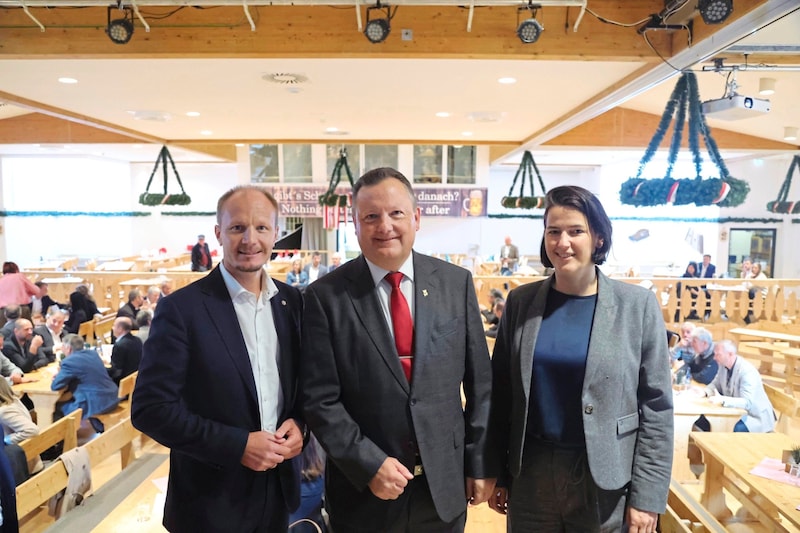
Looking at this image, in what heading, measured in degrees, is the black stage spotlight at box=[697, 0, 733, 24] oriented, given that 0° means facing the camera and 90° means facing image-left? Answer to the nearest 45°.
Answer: approximately 0°

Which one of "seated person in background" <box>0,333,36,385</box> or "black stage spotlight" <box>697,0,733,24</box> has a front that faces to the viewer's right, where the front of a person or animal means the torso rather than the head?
the seated person in background

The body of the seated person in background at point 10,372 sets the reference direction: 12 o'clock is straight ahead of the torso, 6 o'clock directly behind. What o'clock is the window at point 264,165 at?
The window is roughly at 10 o'clock from the seated person in background.

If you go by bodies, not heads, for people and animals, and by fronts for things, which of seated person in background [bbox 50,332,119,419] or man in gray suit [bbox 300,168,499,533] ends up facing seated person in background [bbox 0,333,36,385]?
seated person in background [bbox 50,332,119,419]

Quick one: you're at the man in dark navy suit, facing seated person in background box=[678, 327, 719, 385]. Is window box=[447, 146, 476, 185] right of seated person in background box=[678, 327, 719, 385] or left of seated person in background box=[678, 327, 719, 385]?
left

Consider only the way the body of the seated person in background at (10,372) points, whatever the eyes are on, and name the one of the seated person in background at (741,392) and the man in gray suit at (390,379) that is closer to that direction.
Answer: the seated person in background

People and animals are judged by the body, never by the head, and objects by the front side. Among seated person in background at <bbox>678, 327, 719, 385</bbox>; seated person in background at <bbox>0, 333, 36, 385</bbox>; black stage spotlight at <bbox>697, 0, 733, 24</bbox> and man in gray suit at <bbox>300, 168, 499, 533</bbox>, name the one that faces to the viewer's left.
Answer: seated person in background at <bbox>678, 327, 719, 385</bbox>

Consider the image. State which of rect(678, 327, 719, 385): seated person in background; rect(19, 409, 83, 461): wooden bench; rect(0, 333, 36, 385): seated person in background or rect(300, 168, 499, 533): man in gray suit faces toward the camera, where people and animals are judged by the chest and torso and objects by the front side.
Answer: the man in gray suit

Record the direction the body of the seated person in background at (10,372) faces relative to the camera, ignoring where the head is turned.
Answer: to the viewer's right

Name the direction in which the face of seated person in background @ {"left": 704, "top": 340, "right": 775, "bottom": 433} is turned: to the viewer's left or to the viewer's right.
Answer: to the viewer's left

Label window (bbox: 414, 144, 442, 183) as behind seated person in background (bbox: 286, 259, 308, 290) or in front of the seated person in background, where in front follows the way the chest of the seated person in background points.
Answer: behind

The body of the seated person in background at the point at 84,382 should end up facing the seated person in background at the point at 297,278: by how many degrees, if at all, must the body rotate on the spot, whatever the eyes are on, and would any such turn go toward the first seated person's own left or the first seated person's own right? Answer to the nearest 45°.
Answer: approximately 90° to the first seated person's own right

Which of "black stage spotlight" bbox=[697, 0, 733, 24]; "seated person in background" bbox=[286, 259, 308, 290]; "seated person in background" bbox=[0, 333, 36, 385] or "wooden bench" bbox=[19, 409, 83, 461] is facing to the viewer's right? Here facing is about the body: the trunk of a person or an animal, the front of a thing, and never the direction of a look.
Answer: "seated person in background" bbox=[0, 333, 36, 385]

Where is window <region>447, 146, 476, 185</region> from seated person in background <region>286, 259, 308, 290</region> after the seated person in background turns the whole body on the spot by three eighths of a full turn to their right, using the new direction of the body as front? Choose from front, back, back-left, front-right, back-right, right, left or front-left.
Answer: right
